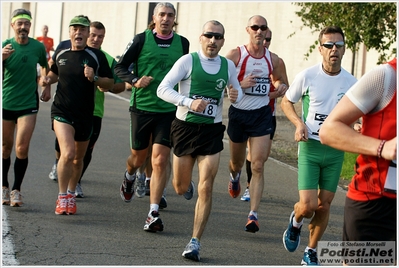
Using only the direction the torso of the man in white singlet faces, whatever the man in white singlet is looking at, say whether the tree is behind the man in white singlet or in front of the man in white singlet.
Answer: behind

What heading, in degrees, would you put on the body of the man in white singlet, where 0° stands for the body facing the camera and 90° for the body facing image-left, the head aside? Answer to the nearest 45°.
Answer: approximately 0°

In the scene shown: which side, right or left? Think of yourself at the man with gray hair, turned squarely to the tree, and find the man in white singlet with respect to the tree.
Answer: right
